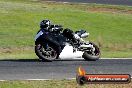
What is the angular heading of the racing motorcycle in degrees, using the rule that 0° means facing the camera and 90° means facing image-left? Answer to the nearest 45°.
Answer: approximately 90°
